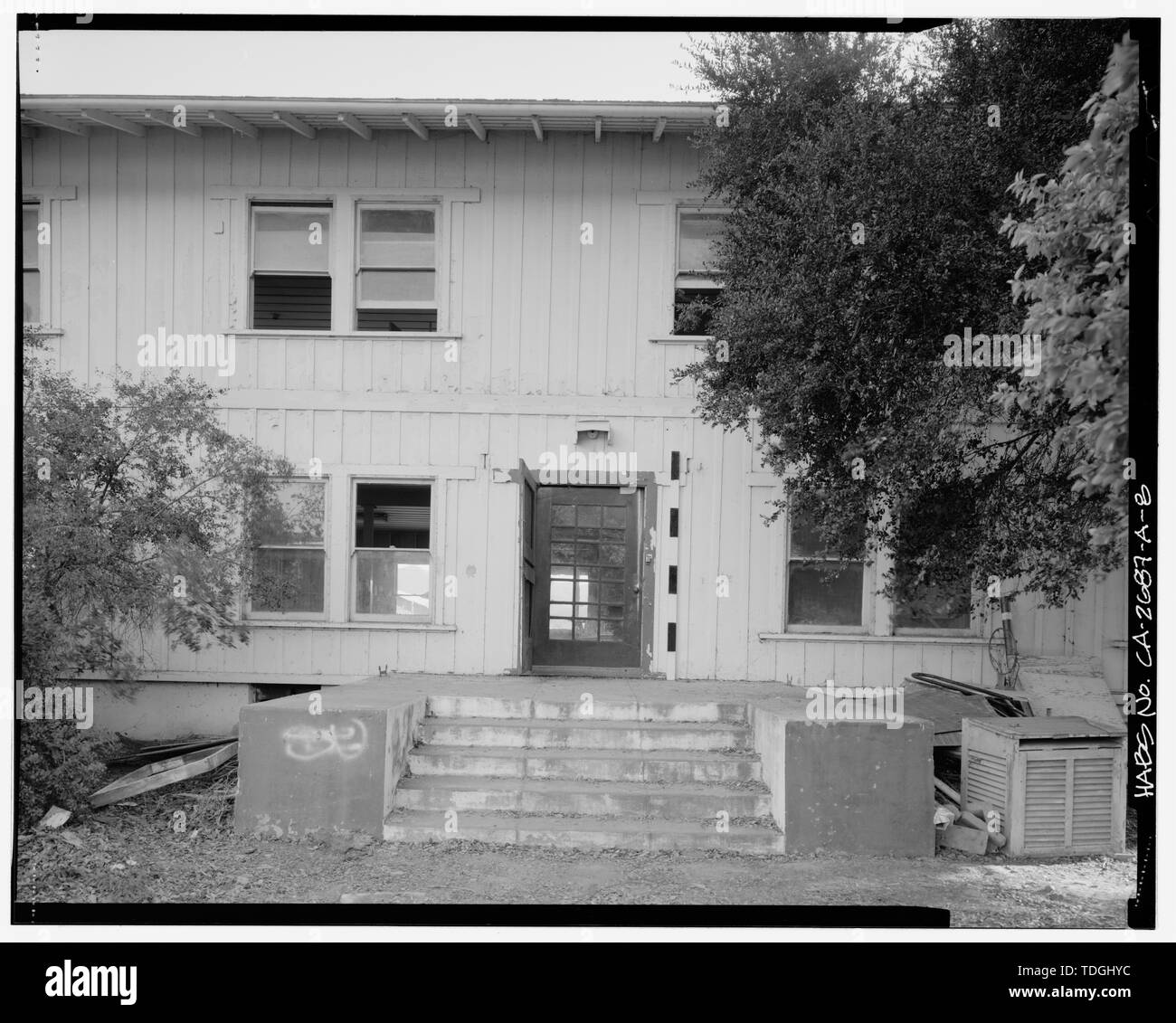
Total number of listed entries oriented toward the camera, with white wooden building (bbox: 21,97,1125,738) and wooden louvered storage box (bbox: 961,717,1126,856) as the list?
2

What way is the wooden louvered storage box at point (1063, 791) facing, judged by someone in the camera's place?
facing the viewer

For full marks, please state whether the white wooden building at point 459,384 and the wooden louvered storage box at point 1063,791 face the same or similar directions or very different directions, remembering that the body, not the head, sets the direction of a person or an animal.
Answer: same or similar directions

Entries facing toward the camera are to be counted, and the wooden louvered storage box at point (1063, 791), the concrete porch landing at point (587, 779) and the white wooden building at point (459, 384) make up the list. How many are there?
3

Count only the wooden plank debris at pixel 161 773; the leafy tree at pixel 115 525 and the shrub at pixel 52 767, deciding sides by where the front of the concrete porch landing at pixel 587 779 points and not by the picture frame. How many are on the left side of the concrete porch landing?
0

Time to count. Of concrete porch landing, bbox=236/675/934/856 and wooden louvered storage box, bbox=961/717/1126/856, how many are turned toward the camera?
2

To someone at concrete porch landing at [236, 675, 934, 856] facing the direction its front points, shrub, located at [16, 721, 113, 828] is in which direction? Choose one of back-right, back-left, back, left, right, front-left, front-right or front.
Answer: right

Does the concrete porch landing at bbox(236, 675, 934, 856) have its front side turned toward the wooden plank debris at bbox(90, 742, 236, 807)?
no

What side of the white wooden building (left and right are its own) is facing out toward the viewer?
front

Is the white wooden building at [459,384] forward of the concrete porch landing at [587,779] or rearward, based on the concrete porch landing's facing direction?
rearward

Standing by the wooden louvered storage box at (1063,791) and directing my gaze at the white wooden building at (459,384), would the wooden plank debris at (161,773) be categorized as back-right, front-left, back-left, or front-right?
front-left
